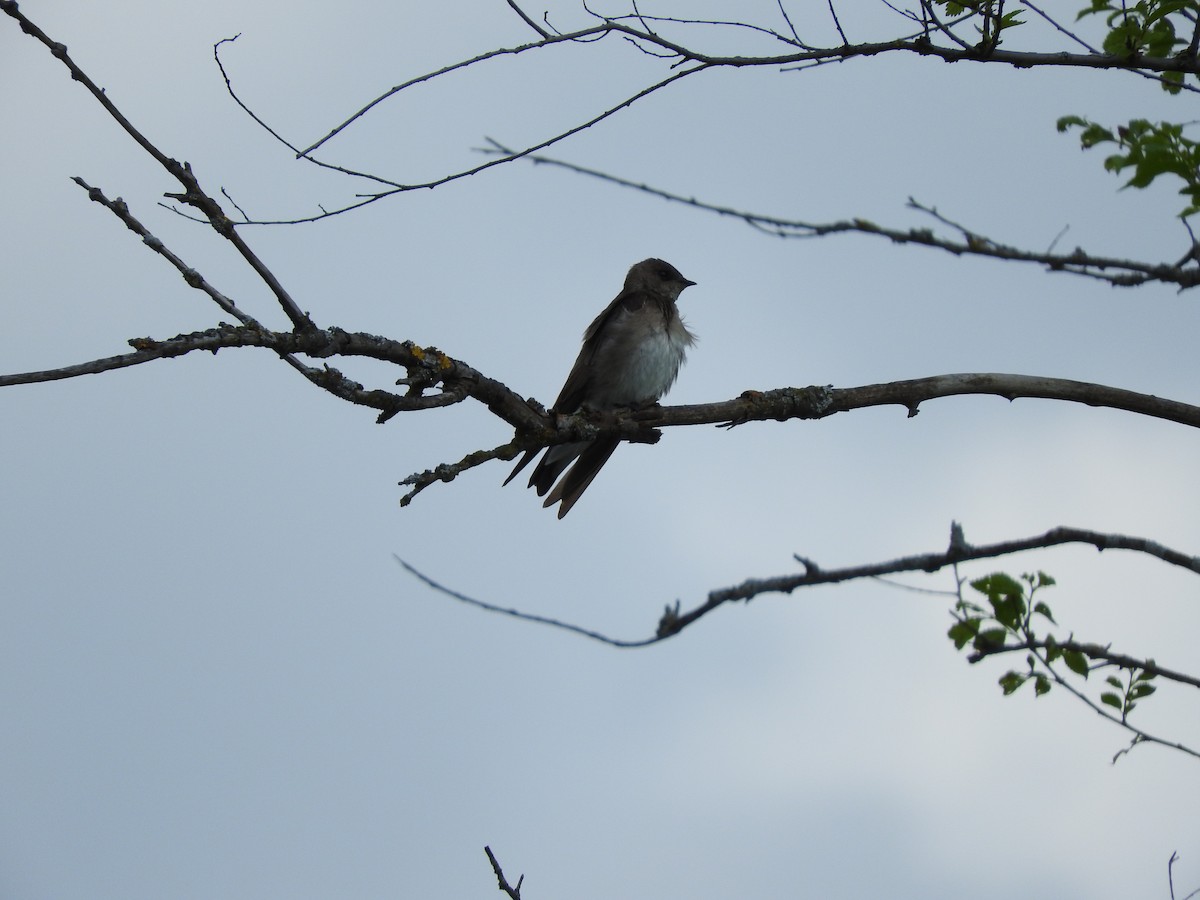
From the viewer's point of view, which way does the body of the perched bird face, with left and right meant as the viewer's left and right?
facing the viewer and to the right of the viewer
